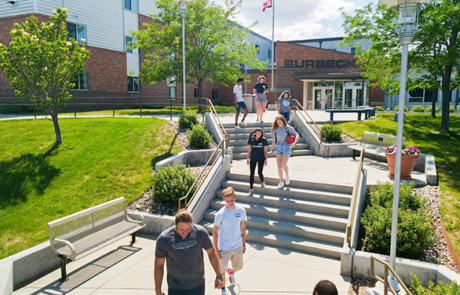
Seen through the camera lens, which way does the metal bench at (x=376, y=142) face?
facing the viewer and to the left of the viewer

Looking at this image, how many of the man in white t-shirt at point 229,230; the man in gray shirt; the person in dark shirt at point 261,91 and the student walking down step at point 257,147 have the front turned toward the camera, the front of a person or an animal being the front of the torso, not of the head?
4

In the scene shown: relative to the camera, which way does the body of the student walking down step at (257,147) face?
toward the camera

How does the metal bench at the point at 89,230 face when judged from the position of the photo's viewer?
facing the viewer and to the right of the viewer

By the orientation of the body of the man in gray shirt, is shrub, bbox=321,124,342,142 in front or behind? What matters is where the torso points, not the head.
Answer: behind

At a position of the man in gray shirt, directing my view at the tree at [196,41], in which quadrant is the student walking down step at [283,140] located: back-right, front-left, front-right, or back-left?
front-right

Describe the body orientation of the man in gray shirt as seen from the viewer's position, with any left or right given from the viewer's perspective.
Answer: facing the viewer

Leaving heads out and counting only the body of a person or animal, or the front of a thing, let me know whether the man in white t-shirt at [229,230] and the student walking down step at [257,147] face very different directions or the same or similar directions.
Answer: same or similar directions

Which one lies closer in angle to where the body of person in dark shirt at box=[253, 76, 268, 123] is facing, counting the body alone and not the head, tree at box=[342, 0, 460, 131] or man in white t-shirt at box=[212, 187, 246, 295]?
the man in white t-shirt

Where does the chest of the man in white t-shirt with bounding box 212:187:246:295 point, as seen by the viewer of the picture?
toward the camera

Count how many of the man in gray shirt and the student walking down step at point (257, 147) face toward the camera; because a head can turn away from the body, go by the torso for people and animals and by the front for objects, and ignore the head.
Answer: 2

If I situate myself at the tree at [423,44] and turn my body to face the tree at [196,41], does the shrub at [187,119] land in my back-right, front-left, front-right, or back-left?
front-left

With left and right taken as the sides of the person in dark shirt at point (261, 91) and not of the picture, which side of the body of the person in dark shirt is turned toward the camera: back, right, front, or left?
front

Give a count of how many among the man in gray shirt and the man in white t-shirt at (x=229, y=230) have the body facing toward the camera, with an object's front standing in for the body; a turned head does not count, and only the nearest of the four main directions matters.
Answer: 2

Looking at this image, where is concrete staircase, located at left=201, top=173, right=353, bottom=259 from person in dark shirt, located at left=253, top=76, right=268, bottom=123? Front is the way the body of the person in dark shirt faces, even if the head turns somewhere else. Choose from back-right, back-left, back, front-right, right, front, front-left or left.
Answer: front

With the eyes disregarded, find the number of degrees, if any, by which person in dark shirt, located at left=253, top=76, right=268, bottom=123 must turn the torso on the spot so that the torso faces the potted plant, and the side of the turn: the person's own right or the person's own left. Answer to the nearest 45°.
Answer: approximately 45° to the person's own left

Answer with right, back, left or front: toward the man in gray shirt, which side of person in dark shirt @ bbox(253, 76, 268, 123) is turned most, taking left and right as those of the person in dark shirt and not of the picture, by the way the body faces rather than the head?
front
